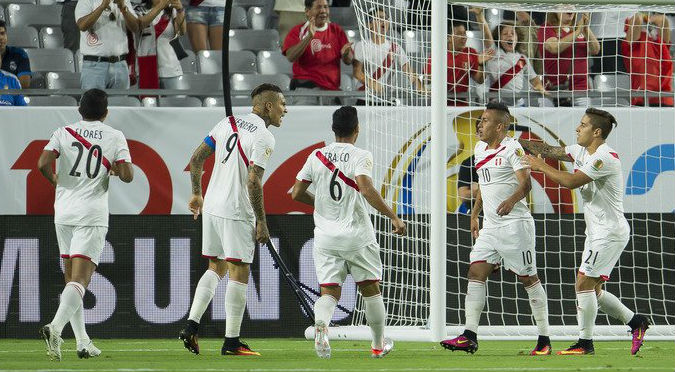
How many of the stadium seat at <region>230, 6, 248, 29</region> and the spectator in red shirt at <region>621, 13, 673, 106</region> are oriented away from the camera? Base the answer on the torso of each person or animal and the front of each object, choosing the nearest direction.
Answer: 0

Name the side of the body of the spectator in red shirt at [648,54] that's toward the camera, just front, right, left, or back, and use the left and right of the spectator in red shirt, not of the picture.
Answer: front

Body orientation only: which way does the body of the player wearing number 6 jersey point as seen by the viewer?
away from the camera

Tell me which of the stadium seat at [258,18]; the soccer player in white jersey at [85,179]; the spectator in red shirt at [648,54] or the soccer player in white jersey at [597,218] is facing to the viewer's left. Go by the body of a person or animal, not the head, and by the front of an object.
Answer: the soccer player in white jersey at [597,218]

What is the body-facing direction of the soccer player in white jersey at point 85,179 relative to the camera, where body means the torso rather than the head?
away from the camera

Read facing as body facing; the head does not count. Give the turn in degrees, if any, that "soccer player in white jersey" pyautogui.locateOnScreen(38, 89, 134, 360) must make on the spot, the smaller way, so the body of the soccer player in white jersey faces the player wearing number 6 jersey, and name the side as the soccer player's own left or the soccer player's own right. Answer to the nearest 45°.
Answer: approximately 135° to the soccer player's own right

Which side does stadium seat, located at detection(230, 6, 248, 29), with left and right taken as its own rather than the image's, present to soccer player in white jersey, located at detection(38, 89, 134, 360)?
front

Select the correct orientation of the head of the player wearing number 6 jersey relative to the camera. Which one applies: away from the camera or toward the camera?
away from the camera

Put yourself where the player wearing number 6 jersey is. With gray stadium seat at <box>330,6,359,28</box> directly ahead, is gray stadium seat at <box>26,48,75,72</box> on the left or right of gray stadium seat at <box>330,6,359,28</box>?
left

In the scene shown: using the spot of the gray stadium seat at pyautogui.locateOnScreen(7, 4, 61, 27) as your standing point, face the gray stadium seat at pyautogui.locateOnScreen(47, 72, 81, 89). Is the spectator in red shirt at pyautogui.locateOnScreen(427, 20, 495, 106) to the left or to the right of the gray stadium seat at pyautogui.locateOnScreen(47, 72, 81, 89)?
left

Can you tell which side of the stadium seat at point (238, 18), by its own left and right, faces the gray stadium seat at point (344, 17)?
left

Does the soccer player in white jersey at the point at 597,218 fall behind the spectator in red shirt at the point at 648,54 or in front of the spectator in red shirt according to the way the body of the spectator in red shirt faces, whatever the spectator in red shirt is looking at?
in front

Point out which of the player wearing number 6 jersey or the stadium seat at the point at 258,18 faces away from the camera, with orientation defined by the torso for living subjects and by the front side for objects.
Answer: the player wearing number 6 jersey

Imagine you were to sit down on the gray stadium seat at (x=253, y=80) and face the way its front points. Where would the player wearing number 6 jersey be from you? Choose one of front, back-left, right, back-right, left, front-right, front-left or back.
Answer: front

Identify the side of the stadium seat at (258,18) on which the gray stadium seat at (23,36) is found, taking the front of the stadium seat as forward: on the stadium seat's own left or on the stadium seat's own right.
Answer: on the stadium seat's own right
